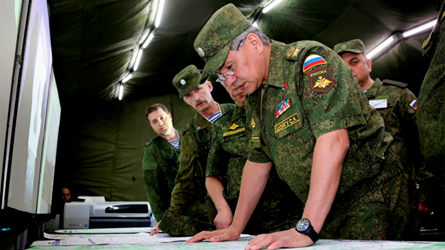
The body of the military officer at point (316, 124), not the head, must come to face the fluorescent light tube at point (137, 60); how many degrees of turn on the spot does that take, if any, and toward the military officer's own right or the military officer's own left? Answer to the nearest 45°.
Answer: approximately 90° to the military officer's own right

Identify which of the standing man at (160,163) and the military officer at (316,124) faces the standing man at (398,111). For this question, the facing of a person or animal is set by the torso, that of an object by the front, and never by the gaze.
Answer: the standing man at (160,163)

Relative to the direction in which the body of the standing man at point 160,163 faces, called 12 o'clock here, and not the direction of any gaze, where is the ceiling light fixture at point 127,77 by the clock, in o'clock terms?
The ceiling light fixture is roughly at 7 o'clock from the standing man.

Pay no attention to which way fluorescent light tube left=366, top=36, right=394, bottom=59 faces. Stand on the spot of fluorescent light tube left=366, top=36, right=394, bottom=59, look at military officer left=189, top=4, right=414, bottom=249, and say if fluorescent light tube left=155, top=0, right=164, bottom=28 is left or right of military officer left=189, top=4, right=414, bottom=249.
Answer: right

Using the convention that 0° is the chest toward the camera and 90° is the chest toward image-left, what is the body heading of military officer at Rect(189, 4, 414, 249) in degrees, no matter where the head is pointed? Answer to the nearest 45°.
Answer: approximately 45°

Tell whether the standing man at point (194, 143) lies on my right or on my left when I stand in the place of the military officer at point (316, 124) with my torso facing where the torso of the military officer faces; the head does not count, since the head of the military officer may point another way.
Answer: on my right

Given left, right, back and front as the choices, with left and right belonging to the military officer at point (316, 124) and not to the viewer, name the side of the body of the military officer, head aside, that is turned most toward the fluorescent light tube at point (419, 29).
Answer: back

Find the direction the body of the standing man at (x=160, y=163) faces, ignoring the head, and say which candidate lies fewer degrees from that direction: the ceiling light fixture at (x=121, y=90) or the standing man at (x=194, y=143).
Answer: the standing man
